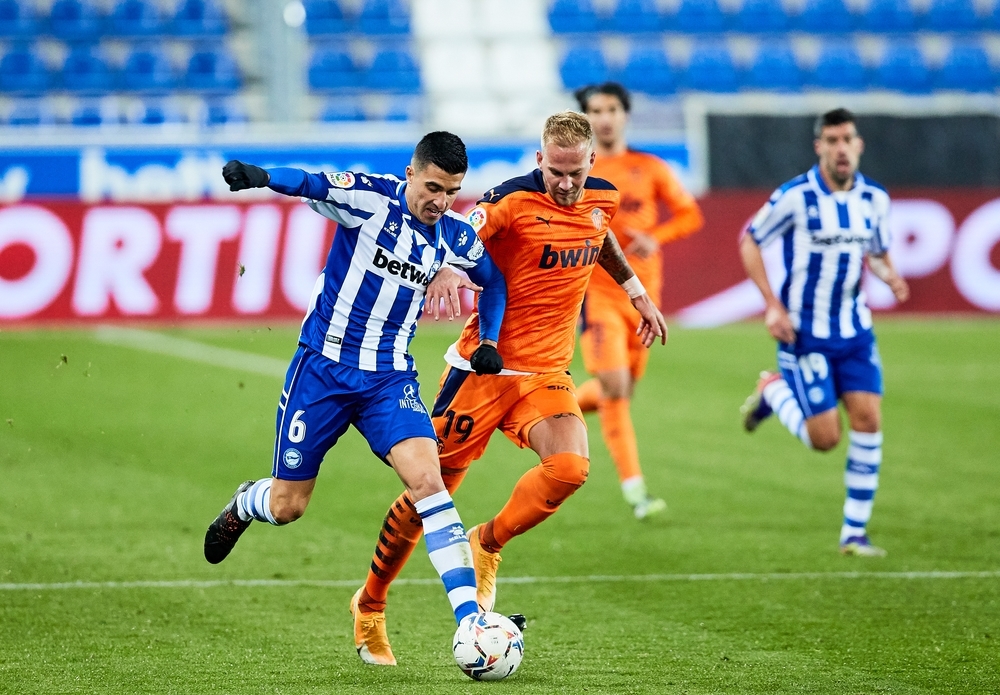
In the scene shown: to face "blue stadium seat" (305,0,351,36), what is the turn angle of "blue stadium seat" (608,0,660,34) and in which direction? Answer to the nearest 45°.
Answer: approximately 90° to its right

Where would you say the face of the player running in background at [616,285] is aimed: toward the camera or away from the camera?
toward the camera

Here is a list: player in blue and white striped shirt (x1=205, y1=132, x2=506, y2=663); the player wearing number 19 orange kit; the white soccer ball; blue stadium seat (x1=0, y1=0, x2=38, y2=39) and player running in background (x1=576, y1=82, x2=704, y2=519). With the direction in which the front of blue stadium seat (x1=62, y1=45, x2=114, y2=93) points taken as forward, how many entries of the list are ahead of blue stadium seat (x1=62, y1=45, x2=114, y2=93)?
4

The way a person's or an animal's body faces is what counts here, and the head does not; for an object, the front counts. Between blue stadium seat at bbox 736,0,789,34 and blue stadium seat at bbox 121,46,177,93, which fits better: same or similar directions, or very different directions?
same or similar directions

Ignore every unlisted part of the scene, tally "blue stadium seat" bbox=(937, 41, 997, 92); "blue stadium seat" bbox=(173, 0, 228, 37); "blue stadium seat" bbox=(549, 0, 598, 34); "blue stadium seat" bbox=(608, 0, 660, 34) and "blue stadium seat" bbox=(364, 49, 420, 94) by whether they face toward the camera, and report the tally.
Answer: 5

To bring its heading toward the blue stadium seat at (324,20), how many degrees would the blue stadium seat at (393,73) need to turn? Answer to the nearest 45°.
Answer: approximately 135° to its right

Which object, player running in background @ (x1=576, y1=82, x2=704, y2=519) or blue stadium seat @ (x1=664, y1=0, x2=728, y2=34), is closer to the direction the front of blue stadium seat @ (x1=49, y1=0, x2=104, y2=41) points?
the player running in background

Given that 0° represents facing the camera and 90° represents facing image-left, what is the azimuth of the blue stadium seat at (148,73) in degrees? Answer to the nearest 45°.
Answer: approximately 0°

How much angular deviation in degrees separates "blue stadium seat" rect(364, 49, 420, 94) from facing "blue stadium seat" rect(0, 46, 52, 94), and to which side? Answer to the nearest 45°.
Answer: approximately 90° to its right

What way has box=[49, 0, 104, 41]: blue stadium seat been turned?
toward the camera

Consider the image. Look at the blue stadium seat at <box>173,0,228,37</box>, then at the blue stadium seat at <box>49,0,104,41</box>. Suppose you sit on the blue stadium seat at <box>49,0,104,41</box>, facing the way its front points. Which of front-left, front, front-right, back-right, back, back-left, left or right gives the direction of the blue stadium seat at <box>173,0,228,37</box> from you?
left

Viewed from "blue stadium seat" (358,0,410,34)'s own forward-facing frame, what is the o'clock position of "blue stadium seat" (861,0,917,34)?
"blue stadium seat" (861,0,917,34) is roughly at 9 o'clock from "blue stadium seat" (358,0,410,34).

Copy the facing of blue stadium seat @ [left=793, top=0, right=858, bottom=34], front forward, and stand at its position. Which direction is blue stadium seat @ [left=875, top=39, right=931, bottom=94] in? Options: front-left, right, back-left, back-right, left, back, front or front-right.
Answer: left

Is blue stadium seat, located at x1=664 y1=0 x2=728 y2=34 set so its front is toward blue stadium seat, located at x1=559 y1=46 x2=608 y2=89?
no

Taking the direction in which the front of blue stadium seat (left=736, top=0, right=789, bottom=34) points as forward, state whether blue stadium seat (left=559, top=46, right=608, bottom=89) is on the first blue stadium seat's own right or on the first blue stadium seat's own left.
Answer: on the first blue stadium seat's own right

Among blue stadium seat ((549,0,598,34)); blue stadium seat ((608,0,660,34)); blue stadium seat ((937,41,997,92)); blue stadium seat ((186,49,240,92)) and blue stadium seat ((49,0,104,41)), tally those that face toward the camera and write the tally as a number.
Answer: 5

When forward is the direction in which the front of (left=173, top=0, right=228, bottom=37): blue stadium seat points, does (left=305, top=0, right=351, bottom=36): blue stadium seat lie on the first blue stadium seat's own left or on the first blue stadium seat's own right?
on the first blue stadium seat's own left

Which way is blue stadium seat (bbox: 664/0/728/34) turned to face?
toward the camera

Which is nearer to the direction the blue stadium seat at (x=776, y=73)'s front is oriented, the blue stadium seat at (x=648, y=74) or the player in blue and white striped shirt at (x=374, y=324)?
the player in blue and white striped shirt

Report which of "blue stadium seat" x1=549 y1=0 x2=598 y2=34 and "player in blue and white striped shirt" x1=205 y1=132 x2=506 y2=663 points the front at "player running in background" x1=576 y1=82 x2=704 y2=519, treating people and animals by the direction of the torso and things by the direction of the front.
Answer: the blue stadium seat

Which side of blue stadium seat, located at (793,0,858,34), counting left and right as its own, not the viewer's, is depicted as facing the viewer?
front

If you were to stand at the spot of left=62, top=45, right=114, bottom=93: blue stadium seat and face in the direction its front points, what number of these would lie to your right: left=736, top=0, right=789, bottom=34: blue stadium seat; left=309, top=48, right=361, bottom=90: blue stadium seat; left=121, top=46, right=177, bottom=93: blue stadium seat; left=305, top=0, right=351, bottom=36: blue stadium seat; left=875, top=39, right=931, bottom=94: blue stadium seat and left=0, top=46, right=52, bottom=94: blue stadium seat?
1
